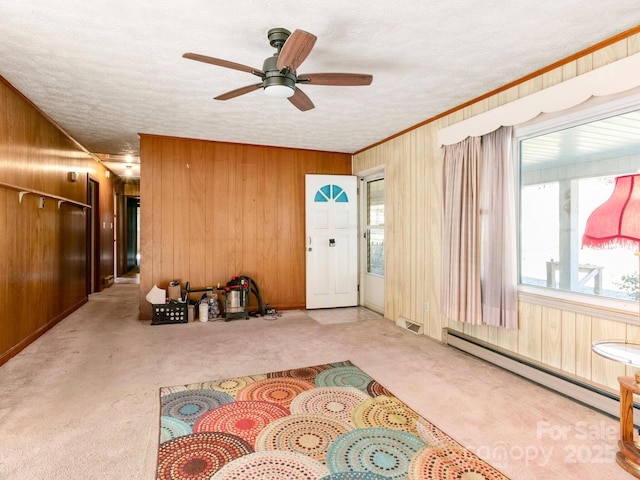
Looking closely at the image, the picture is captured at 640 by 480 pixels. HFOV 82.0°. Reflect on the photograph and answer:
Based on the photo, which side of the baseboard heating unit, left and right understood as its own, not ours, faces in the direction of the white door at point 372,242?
right

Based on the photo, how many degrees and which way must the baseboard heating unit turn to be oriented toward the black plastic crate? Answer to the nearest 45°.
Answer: approximately 45° to its right

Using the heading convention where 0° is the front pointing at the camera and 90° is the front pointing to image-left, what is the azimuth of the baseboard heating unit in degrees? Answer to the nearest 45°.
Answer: approximately 45°

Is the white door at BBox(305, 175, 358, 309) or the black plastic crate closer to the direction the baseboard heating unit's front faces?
the black plastic crate

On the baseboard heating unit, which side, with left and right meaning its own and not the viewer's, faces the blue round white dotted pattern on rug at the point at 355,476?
front

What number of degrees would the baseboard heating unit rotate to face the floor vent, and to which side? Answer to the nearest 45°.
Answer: approximately 90° to its right
